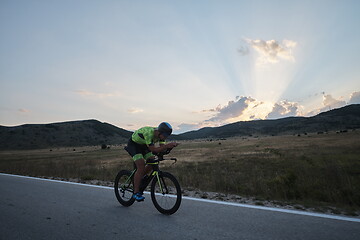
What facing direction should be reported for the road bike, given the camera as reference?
facing the viewer and to the right of the viewer
